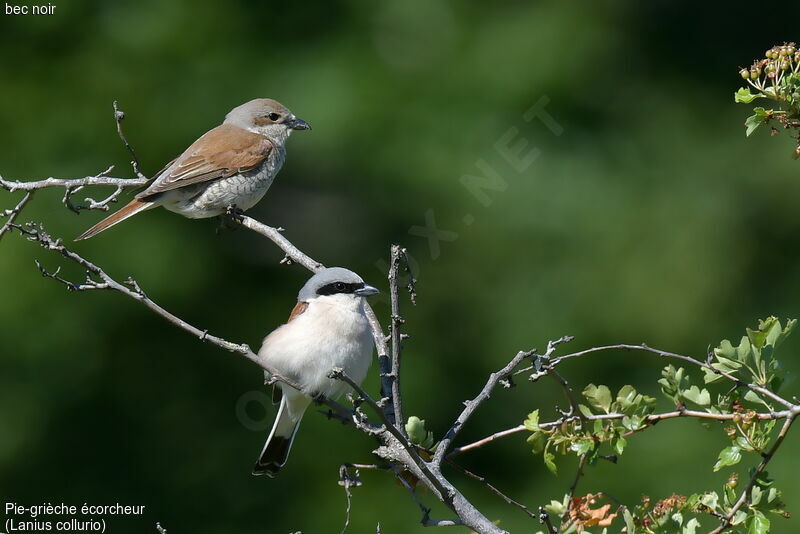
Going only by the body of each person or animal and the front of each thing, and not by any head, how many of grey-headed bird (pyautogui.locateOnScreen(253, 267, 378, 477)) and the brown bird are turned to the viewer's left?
0

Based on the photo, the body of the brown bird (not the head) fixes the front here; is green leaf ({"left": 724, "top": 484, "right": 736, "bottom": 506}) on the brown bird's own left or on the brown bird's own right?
on the brown bird's own right

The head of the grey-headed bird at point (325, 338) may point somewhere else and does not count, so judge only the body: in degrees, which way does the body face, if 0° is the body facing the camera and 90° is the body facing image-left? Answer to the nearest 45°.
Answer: approximately 315°

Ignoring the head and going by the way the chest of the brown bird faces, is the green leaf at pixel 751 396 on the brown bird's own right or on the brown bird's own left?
on the brown bird's own right

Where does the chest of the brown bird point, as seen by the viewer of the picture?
to the viewer's right
